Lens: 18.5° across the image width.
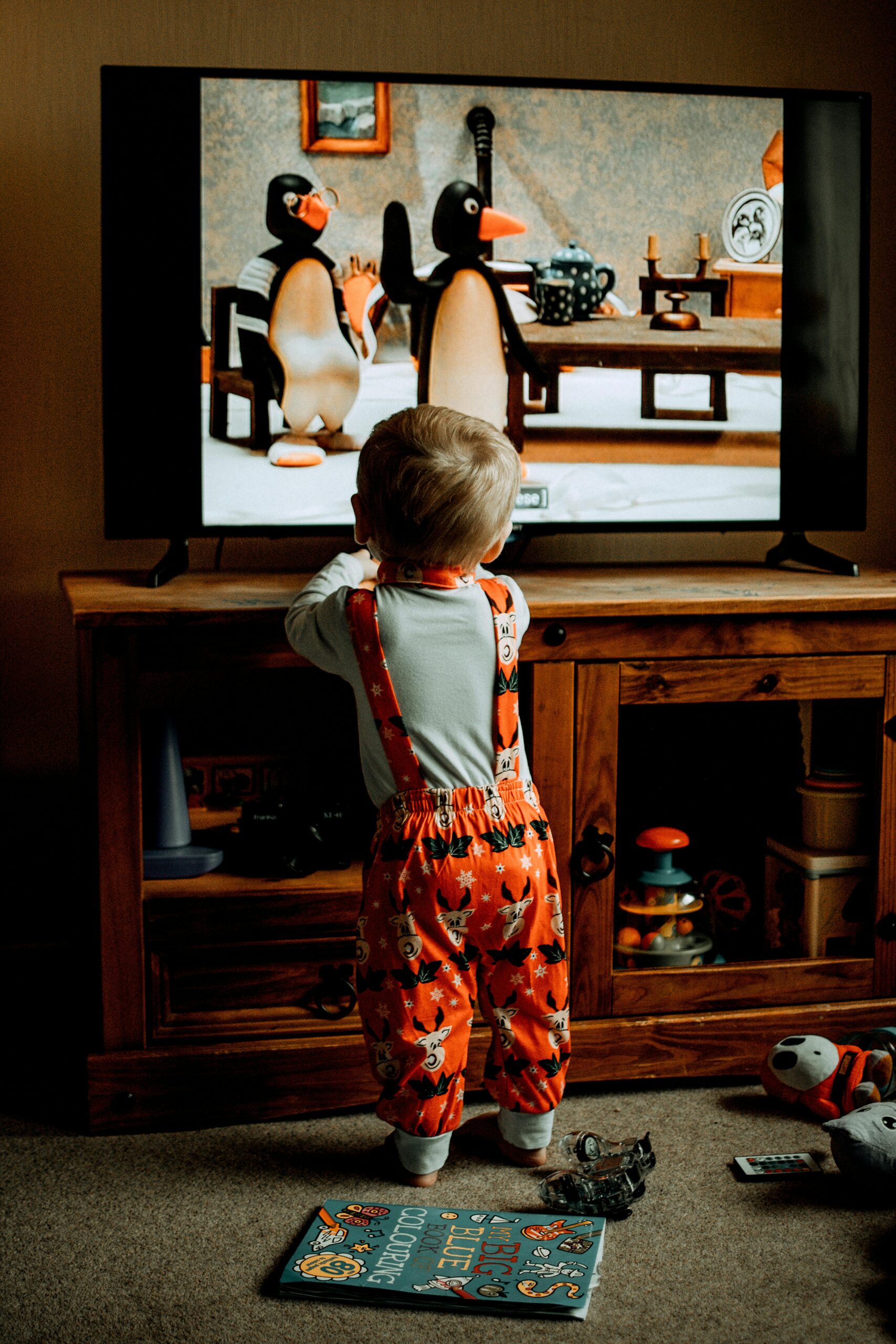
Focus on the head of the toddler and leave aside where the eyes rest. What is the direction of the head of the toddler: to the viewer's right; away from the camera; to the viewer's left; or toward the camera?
away from the camera

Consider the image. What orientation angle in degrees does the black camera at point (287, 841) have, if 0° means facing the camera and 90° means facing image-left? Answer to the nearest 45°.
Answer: approximately 0°

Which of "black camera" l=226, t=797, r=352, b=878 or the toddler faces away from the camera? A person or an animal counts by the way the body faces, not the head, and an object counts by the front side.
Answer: the toddler

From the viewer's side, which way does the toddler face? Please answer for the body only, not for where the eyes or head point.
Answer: away from the camera

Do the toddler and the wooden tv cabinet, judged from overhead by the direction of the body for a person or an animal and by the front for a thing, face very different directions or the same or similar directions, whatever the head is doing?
very different directions

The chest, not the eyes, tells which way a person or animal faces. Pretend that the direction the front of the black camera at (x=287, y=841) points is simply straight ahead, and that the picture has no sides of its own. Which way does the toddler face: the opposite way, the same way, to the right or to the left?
the opposite way
